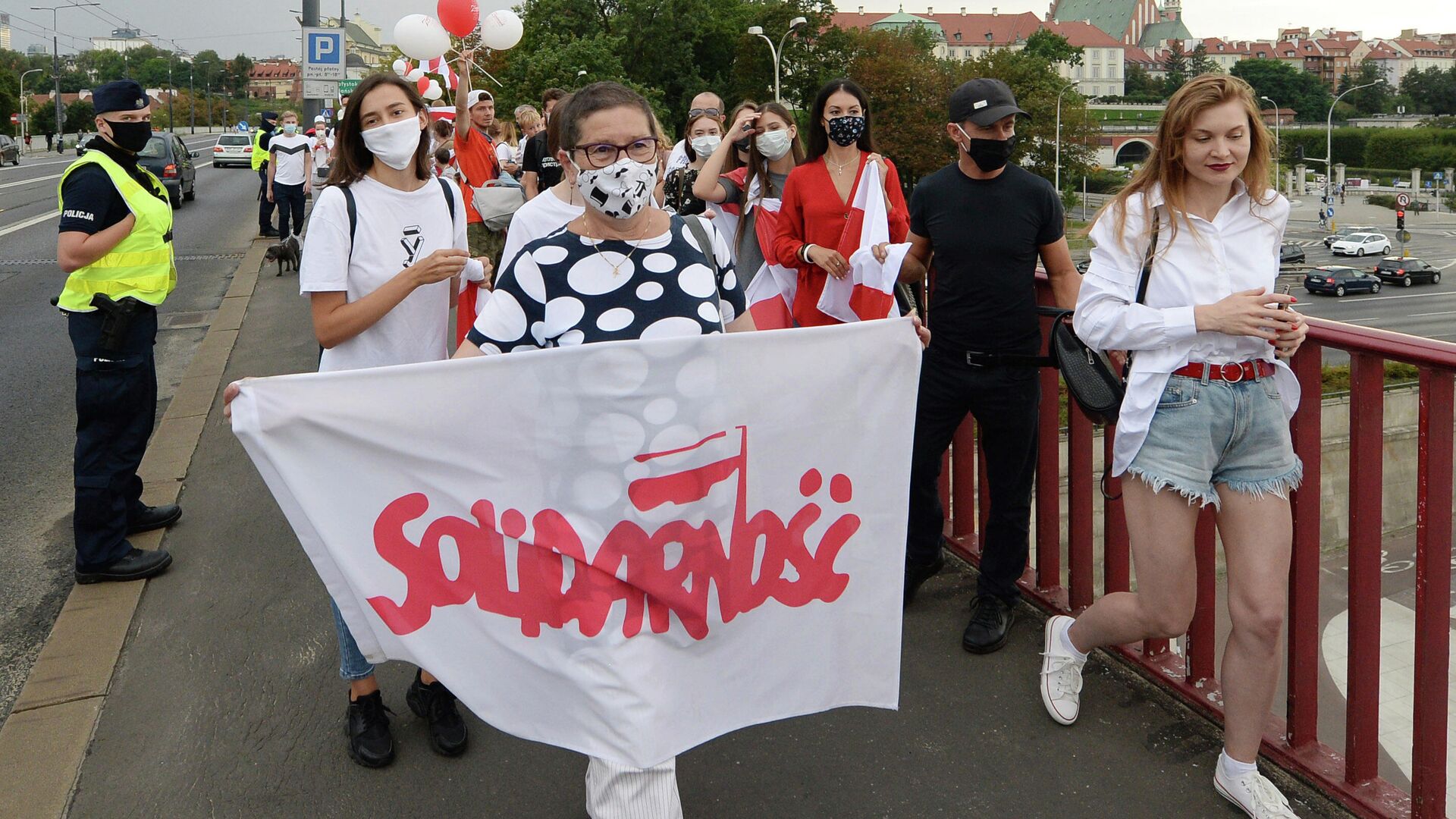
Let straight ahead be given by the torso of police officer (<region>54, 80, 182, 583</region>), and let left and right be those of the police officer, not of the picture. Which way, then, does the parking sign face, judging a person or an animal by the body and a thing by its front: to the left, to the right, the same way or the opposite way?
to the right

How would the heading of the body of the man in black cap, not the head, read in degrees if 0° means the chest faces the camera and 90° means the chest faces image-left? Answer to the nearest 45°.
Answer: approximately 0°

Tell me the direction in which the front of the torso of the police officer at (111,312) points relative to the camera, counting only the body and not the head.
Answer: to the viewer's right
